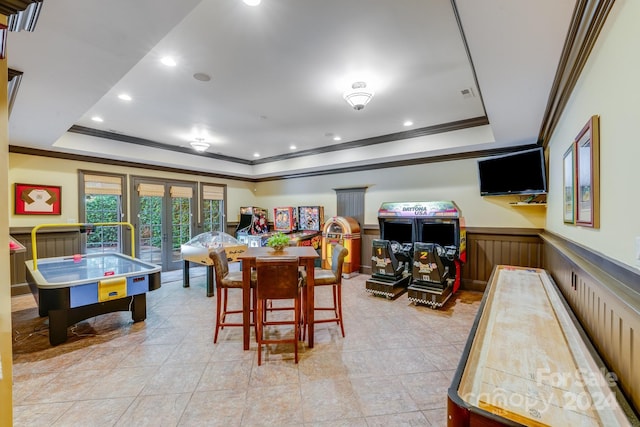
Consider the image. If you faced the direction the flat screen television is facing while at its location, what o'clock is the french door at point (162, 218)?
The french door is roughly at 1 o'clock from the flat screen television.

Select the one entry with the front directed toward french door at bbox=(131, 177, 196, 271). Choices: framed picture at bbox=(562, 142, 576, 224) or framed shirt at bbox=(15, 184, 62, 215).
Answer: framed picture at bbox=(562, 142, 576, 224)

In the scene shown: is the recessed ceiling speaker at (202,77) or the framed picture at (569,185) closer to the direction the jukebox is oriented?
the recessed ceiling speaker

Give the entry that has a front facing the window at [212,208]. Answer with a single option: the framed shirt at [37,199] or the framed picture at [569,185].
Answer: the framed picture at [569,185]

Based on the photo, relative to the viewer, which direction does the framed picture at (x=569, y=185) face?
to the viewer's left

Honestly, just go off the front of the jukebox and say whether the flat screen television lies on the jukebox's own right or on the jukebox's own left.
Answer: on the jukebox's own left

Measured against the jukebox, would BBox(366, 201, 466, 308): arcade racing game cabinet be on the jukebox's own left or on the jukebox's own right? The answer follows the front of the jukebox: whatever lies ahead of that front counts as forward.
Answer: on the jukebox's own left

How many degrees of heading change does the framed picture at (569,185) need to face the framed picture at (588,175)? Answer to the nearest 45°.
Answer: approximately 90° to its left

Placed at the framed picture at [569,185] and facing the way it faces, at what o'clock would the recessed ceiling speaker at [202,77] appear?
The recessed ceiling speaker is roughly at 11 o'clock from the framed picture.

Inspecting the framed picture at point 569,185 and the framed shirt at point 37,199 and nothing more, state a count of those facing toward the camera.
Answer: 1

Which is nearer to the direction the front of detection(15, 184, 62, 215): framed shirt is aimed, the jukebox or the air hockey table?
the air hockey table

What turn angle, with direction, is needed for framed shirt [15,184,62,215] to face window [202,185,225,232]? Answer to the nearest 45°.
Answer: approximately 90° to its left

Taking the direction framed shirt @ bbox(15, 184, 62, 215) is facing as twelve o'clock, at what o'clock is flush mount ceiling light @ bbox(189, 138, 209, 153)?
The flush mount ceiling light is roughly at 10 o'clock from the framed shirt.

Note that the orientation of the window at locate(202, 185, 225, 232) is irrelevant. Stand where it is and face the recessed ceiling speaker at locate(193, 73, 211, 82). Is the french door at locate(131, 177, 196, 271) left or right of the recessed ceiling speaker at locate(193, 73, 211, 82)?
right

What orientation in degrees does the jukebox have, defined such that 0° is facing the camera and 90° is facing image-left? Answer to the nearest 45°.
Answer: approximately 45°

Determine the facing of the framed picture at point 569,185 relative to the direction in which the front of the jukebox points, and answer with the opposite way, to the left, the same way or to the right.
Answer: to the right
